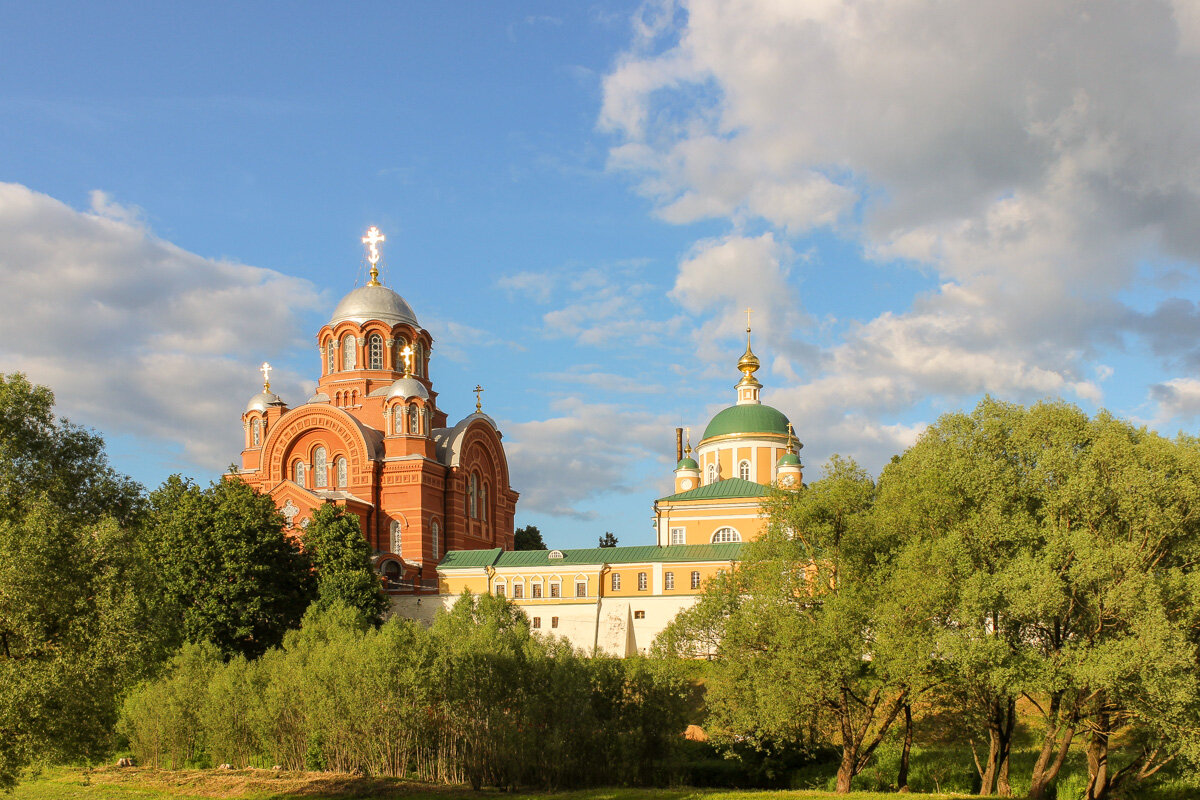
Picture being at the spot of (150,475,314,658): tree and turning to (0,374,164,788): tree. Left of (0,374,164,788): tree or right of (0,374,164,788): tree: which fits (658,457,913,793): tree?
left
